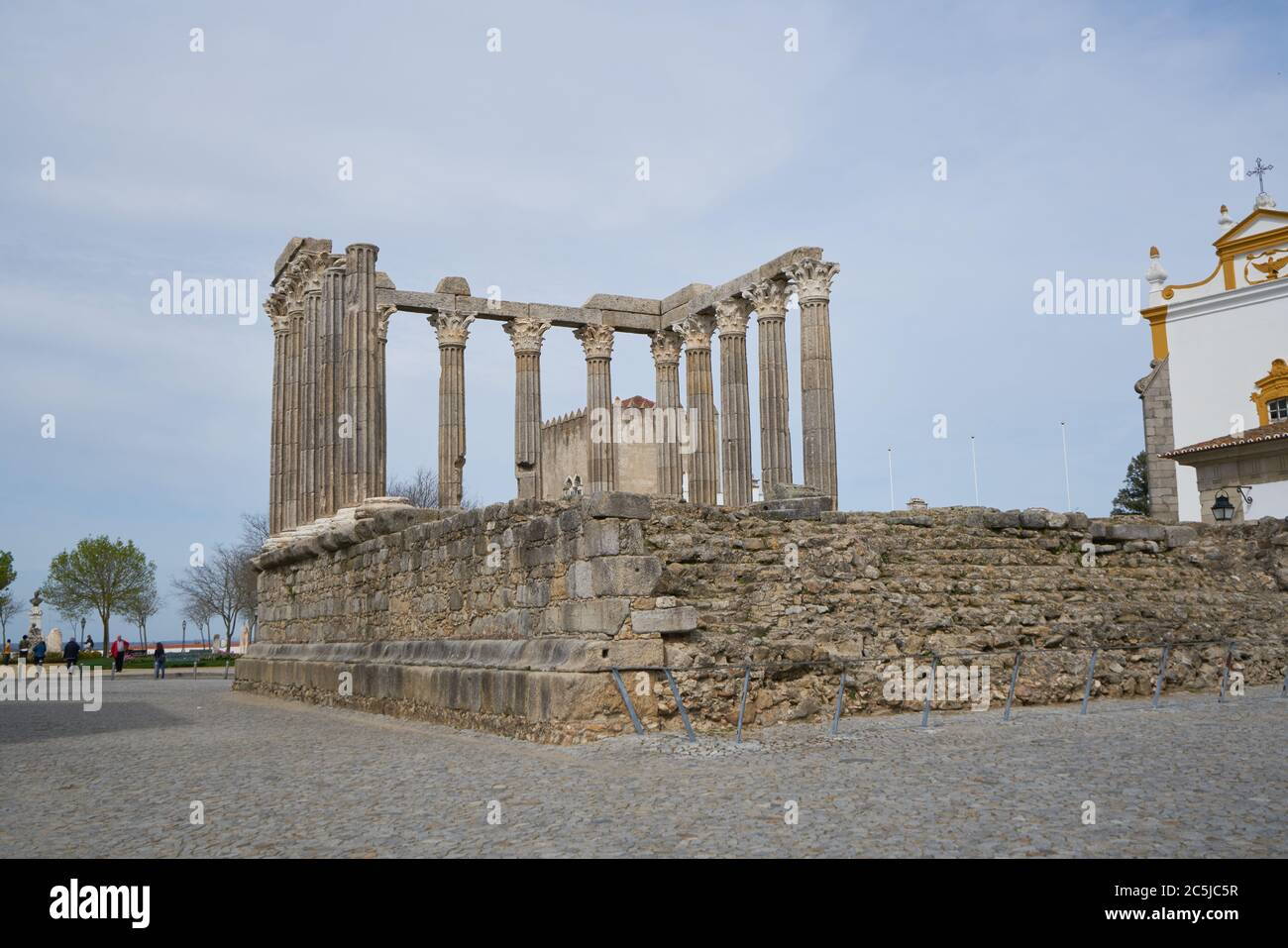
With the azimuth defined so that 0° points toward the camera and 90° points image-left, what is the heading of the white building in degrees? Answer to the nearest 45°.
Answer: approximately 45°

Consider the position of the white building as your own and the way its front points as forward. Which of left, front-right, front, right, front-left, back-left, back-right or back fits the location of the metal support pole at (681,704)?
front-left

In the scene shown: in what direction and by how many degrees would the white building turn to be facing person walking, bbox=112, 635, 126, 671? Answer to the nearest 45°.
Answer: approximately 45° to its right

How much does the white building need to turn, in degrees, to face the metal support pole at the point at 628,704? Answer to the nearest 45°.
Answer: approximately 45° to its left

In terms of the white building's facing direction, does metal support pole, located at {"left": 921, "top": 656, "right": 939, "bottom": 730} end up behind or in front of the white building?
in front
